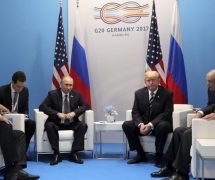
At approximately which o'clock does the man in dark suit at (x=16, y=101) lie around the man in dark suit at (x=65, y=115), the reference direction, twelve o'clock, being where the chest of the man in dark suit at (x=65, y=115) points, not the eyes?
the man in dark suit at (x=16, y=101) is roughly at 3 o'clock from the man in dark suit at (x=65, y=115).

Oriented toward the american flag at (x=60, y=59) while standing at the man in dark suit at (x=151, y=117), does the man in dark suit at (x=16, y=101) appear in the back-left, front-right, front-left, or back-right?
front-left

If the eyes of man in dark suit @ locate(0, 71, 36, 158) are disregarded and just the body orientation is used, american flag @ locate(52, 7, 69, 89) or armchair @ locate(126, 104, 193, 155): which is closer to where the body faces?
the armchair

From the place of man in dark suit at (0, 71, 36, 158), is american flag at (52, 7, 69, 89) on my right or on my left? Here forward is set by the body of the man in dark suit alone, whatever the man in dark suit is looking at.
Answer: on my left

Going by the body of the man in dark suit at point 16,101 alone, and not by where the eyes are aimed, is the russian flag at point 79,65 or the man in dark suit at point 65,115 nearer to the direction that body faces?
the man in dark suit

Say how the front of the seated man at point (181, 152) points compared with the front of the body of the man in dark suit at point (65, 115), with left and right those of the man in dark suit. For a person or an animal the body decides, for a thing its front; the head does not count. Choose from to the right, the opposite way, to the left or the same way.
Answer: to the right

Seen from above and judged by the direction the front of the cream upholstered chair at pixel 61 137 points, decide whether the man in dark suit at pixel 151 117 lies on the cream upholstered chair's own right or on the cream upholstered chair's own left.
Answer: on the cream upholstered chair's own left

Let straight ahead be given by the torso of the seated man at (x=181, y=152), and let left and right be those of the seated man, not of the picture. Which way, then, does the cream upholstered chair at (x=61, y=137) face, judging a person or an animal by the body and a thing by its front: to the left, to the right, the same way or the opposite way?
to the left

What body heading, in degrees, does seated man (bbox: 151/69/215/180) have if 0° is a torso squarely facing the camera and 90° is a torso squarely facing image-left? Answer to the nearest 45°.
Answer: approximately 90°

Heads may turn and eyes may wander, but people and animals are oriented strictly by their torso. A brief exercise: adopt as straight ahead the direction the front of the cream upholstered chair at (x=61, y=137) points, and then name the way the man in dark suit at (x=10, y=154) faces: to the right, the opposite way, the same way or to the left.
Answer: to the left

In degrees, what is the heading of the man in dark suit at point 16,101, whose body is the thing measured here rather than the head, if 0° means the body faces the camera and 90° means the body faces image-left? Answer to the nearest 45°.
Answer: approximately 315°

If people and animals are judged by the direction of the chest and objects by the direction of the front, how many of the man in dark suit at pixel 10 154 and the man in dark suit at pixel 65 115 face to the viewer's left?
0

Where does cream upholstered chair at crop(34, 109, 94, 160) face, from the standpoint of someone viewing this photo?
facing the viewer

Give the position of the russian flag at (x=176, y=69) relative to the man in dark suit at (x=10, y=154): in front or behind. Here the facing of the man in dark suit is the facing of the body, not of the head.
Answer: in front

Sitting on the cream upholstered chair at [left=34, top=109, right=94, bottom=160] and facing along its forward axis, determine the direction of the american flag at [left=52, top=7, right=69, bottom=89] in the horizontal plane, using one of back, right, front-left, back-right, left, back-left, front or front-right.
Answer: back

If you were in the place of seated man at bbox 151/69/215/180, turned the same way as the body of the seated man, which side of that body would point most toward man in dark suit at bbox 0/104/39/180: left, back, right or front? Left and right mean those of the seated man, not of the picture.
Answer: front

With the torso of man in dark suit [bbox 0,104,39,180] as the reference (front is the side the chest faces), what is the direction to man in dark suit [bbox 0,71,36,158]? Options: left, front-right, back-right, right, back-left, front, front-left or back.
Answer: left

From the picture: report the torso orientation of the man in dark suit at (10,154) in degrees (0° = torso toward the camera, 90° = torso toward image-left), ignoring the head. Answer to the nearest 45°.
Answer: approximately 270°

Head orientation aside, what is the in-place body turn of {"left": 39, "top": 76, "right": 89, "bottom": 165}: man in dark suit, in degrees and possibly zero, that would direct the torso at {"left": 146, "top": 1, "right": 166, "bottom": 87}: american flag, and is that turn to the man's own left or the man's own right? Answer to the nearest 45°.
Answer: approximately 135° to the man's own left
